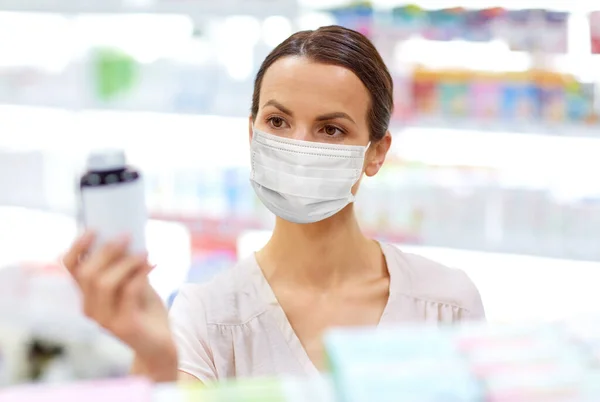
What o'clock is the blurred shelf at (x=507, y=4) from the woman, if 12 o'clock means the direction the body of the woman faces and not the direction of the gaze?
The blurred shelf is roughly at 7 o'clock from the woman.

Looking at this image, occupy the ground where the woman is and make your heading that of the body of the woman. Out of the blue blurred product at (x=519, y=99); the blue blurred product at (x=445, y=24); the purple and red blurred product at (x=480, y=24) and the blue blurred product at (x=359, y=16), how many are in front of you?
0

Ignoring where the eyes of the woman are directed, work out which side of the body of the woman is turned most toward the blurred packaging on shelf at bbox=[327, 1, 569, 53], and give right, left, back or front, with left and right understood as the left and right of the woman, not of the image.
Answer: back

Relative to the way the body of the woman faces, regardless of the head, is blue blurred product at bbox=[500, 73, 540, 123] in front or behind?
behind

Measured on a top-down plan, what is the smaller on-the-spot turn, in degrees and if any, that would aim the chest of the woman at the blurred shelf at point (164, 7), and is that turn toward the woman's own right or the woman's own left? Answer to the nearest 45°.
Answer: approximately 180°

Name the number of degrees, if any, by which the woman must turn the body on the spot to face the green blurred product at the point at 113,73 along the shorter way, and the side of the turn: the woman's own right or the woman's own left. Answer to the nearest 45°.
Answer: approximately 180°

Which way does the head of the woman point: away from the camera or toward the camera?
toward the camera

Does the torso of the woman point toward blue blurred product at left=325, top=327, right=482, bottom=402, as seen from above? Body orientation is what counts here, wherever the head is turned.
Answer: yes

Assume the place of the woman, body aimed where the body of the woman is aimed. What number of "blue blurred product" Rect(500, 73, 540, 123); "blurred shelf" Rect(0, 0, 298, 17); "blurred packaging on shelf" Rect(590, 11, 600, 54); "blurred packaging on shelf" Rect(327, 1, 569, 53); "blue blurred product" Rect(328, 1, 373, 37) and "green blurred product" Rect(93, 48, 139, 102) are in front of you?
0

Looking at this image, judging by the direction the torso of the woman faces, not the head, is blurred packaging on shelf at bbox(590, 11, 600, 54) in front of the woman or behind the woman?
behind

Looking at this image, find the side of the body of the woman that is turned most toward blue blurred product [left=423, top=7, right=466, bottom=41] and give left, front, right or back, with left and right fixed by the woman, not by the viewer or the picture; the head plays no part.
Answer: back

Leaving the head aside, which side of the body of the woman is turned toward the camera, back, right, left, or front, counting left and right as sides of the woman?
front

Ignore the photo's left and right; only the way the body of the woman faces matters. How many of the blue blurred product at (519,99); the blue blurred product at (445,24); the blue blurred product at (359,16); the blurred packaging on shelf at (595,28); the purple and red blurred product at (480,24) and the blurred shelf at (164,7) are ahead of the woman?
0

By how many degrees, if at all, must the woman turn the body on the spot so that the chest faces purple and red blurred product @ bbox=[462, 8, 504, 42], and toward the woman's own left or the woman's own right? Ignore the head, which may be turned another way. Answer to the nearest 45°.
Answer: approximately 135° to the woman's own left

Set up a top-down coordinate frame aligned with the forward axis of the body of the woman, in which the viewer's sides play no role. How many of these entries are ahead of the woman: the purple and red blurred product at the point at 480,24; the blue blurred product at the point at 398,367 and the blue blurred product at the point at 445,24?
1
